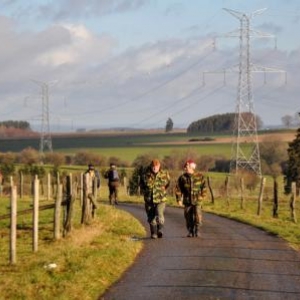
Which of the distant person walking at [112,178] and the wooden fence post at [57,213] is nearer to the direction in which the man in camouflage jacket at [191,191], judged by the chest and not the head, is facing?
the wooden fence post

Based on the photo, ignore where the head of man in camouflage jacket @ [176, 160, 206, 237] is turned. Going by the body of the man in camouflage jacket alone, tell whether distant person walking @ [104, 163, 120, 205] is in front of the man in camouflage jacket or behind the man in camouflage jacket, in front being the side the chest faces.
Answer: behind

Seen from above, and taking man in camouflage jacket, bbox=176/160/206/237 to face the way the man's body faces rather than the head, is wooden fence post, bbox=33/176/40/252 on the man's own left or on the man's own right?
on the man's own right

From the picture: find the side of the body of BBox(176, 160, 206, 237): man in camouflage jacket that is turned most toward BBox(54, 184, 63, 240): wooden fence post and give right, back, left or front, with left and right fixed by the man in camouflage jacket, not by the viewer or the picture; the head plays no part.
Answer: right

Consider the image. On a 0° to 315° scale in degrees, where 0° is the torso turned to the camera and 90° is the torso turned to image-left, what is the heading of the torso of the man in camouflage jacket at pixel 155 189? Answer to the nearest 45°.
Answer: approximately 0°

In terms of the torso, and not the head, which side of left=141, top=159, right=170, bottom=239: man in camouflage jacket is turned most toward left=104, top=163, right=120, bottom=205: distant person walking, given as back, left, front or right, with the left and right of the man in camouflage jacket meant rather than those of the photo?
back

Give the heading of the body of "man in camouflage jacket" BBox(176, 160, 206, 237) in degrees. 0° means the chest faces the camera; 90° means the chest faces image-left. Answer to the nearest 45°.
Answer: approximately 0°

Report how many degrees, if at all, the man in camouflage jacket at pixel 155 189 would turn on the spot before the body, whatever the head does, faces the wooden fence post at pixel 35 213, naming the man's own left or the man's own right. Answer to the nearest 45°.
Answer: approximately 45° to the man's own right

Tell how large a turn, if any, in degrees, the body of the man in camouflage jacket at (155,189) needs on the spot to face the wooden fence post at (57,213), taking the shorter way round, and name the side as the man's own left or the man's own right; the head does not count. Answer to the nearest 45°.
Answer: approximately 90° to the man's own right

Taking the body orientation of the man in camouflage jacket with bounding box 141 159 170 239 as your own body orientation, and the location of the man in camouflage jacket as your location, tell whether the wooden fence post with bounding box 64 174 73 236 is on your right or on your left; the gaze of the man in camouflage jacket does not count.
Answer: on your right
